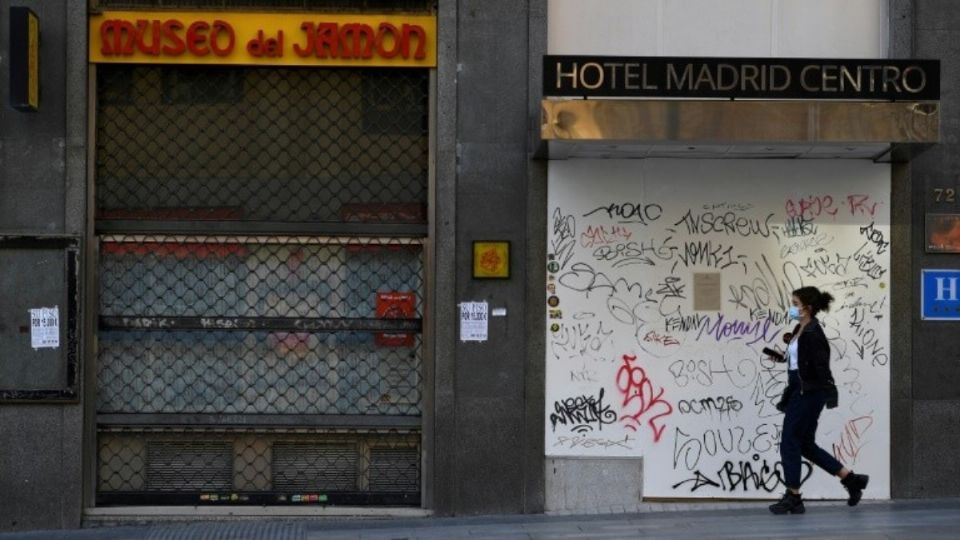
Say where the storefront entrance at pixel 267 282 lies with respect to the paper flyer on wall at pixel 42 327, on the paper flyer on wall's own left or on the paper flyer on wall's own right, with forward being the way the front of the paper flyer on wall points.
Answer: on the paper flyer on wall's own left

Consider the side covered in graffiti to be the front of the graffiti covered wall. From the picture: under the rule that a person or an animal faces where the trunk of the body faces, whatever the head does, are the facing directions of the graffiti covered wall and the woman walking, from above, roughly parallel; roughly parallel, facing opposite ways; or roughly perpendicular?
roughly perpendicular
